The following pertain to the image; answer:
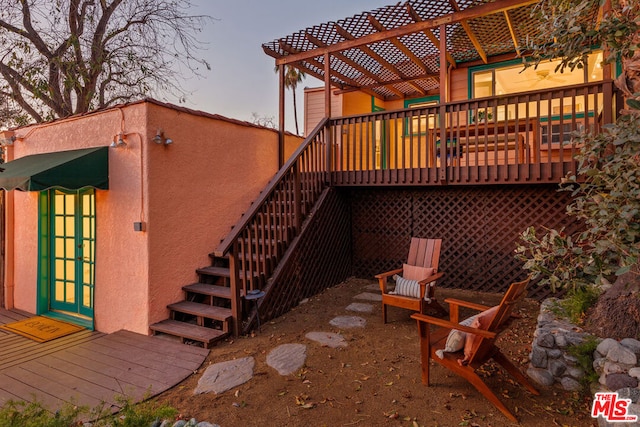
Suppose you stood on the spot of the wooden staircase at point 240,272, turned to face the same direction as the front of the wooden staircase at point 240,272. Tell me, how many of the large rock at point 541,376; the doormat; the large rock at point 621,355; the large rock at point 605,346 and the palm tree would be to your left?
3

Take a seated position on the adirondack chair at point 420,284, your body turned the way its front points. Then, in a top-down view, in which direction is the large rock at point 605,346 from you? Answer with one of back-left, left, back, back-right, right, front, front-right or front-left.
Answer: left

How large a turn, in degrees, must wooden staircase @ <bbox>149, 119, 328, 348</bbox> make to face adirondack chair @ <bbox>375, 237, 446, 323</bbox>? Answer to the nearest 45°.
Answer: approximately 135° to its left

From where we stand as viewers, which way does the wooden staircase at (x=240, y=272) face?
facing the viewer and to the left of the viewer

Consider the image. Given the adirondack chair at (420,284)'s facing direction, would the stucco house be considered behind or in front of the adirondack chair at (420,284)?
in front

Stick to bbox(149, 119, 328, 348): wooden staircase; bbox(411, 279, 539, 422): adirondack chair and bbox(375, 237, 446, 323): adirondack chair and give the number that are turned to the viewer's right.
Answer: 0

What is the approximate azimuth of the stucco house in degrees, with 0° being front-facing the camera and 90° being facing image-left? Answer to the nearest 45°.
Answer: approximately 45°

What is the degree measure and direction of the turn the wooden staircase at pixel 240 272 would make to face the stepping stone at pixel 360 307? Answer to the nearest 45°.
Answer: approximately 135° to its left

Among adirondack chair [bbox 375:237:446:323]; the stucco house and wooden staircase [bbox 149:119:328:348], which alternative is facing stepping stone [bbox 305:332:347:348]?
the adirondack chair

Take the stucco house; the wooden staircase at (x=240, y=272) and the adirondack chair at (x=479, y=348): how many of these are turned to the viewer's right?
0

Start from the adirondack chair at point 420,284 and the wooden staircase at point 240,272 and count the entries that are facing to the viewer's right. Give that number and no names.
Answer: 0

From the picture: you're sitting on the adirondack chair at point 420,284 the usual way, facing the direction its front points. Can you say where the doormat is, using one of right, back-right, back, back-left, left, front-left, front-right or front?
front-right

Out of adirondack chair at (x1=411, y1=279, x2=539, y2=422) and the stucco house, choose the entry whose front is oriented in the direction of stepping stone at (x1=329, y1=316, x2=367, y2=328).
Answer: the adirondack chair

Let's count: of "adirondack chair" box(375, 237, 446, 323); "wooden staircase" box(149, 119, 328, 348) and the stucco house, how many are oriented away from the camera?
0

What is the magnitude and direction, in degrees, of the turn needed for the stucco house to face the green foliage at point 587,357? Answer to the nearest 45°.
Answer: approximately 90° to its left

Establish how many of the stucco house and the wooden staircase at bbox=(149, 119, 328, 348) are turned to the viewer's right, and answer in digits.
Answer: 0

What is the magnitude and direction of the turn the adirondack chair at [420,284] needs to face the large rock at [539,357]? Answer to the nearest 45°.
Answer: approximately 90° to its left

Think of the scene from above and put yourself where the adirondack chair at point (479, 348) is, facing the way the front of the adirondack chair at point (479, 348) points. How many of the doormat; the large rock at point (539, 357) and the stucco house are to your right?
1

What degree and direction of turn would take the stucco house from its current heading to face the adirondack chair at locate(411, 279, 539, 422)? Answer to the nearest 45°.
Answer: approximately 90° to its left

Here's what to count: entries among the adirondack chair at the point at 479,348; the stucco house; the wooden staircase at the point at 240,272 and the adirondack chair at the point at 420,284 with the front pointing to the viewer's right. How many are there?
0

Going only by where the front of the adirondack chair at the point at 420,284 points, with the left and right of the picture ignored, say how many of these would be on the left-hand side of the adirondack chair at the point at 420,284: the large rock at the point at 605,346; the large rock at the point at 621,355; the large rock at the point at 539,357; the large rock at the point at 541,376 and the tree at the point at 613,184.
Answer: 5
